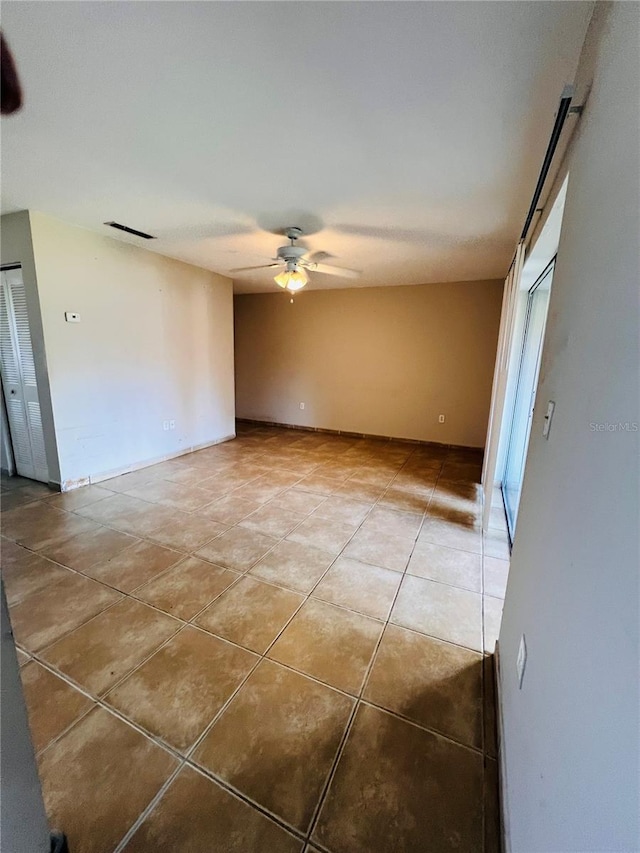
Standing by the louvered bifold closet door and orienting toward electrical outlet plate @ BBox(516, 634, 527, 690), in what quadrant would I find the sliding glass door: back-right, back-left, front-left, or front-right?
front-left

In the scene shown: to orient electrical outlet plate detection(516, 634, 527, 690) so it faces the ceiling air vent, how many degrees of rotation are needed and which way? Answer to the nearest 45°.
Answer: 0° — it already faces it

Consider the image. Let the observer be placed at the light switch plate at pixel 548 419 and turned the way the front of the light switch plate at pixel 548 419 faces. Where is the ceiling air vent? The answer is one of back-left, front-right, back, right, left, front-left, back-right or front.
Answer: front

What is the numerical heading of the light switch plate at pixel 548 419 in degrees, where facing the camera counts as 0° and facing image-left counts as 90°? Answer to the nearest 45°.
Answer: approximately 90°

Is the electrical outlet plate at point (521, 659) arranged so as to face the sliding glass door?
no

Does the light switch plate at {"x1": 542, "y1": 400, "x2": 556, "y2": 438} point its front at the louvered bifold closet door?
yes

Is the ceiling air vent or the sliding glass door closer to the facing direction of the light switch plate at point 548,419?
the ceiling air vent

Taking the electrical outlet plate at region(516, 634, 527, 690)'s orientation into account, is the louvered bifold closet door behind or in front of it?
in front

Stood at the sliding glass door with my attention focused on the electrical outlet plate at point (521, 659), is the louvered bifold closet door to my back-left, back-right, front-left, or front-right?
front-right

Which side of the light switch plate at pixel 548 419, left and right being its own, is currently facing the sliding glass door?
right

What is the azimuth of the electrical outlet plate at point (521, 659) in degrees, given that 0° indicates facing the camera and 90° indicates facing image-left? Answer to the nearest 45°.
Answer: approximately 90°

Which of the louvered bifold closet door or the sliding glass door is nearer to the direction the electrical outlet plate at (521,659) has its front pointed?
the louvered bifold closet door
